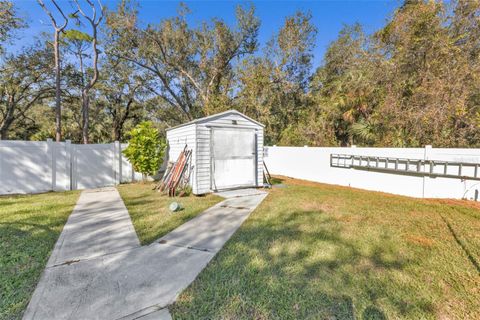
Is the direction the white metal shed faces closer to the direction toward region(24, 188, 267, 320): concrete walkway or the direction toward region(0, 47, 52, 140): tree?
the concrete walkway

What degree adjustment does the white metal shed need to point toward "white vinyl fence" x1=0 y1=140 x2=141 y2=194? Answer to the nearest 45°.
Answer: approximately 135° to its right

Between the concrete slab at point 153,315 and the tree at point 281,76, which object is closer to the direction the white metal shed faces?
the concrete slab

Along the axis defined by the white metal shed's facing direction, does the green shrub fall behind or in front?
behind

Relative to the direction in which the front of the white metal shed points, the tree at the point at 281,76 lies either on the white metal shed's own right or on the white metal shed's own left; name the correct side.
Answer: on the white metal shed's own left

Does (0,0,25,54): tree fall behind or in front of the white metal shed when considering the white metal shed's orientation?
behind

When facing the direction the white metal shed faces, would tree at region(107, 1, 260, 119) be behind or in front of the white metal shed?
behind

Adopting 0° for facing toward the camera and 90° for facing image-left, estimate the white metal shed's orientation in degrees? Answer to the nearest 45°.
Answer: approximately 315°
